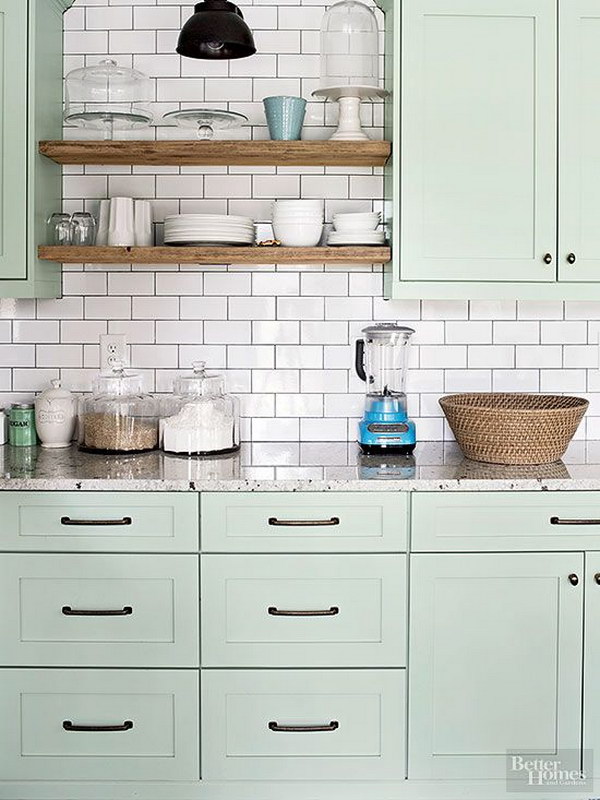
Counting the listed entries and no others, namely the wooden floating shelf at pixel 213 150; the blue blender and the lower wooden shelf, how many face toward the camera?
3

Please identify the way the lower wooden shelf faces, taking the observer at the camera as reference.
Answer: facing the viewer

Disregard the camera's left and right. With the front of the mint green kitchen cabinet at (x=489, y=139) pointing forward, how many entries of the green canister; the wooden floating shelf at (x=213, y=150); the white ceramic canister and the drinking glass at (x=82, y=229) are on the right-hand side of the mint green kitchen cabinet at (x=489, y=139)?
4

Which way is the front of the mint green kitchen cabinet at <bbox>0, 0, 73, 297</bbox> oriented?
toward the camera

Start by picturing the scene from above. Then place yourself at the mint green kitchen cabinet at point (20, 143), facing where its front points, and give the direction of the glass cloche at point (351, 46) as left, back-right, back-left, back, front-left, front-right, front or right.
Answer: left

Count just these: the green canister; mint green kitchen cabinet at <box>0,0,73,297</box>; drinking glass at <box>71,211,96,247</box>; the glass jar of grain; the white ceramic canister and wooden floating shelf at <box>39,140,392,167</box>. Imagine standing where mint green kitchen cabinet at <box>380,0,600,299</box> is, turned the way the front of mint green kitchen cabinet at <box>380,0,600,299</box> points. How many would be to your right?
6

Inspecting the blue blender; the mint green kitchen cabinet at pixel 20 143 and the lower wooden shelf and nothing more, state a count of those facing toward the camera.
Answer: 3

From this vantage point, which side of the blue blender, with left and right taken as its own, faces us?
front

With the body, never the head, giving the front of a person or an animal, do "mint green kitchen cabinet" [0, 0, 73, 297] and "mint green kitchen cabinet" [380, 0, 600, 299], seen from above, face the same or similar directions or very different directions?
same or similar directions

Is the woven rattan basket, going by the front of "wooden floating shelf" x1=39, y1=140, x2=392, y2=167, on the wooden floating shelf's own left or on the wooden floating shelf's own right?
on the wooden floating shelf's own left

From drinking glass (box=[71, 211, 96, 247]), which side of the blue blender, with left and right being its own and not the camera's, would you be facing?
right

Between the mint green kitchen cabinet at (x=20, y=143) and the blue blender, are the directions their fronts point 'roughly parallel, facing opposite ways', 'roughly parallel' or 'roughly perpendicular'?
roughly parallel
